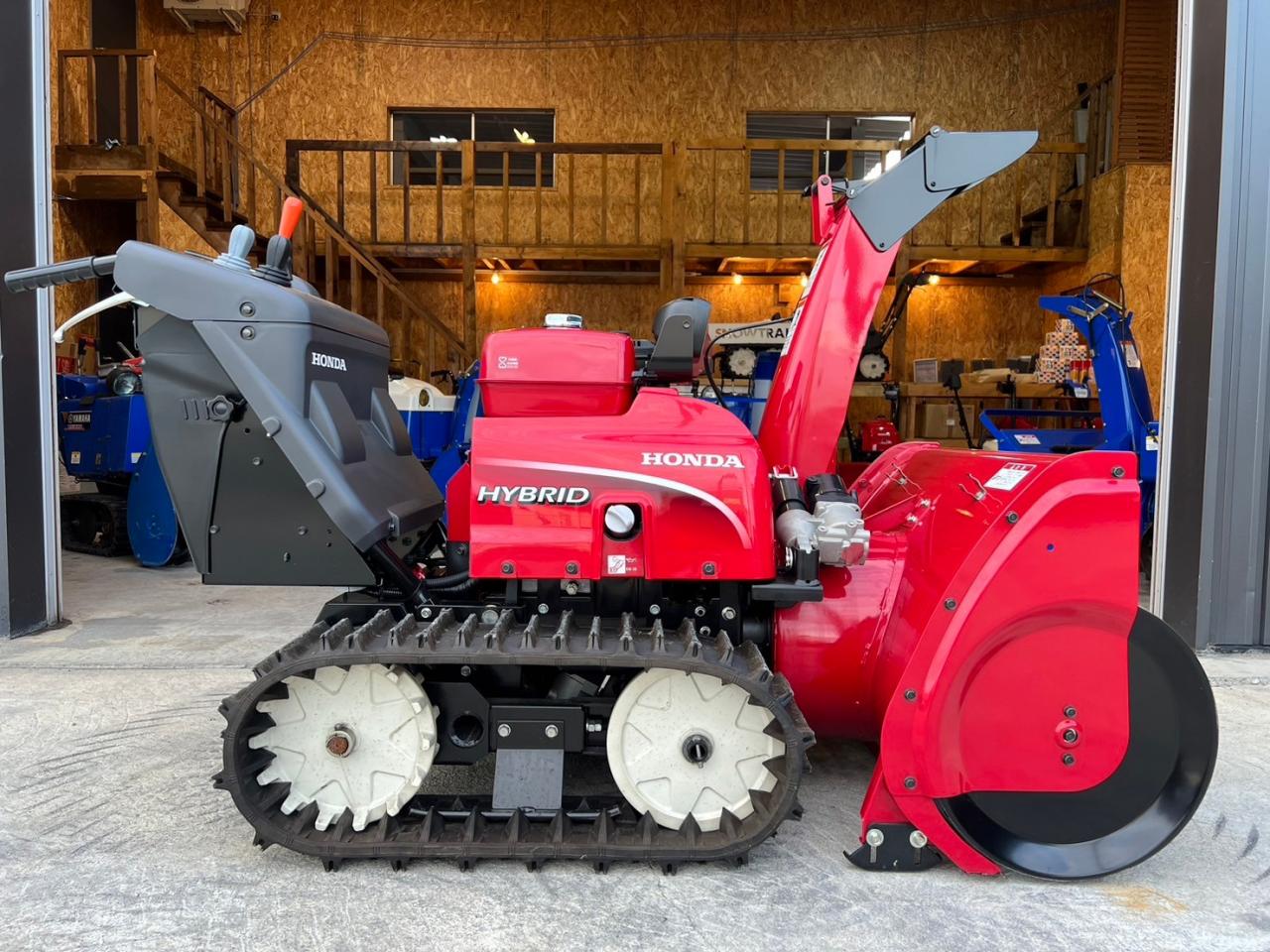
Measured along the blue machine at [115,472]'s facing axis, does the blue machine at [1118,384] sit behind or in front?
in front

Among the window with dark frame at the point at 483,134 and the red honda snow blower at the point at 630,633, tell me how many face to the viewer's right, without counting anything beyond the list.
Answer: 1

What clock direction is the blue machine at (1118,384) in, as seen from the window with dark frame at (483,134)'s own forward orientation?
The blue machine is roughly at 11 o'clock from the window with dark frame.

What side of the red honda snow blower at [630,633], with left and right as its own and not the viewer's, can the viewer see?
right

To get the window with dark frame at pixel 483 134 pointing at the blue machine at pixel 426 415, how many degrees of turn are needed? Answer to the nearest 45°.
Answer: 0° — it already faces it

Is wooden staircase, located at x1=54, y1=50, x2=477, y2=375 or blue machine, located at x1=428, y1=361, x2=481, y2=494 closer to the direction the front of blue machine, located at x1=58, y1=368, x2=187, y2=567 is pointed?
the blue machine

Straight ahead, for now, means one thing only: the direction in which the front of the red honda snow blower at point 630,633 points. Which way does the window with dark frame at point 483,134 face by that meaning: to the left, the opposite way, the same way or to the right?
to the right

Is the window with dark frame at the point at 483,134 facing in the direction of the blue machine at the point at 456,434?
yes

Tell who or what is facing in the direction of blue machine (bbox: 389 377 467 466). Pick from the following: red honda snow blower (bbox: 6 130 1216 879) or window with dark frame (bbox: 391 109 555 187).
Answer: the window with dark frame

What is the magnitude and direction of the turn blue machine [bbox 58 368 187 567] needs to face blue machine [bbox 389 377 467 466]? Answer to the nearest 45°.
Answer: approximately 45° to its left
